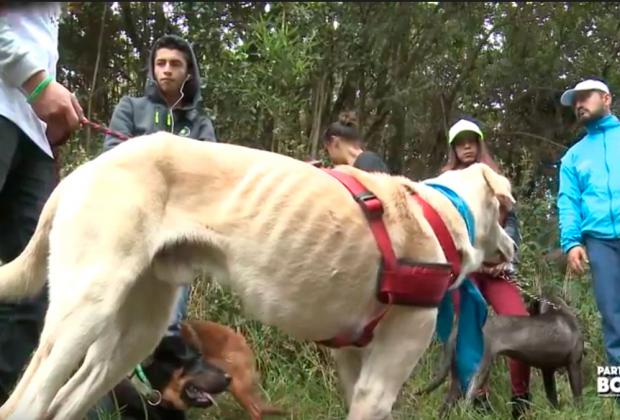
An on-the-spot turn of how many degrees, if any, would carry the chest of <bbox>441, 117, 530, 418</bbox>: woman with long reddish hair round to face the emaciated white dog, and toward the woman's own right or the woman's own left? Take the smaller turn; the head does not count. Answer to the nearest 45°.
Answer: approximately 45° to the woman's own right

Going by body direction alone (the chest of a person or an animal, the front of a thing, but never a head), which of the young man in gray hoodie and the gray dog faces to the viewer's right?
the gray dog

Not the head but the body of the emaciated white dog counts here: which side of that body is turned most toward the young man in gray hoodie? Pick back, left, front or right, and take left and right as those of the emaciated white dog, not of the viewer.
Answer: left

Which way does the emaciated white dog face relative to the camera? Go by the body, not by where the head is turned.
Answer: to the viewer's right

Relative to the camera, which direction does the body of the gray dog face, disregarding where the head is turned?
to the viewer's right

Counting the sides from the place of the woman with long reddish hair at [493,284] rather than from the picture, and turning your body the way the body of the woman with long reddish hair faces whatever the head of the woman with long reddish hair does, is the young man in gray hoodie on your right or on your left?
on your right

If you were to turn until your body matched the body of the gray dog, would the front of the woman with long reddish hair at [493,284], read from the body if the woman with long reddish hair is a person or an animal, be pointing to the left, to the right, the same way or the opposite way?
to the right

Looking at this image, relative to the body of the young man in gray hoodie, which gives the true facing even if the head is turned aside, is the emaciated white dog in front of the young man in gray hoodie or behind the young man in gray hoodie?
in front

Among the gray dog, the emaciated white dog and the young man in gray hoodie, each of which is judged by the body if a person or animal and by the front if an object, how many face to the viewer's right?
2

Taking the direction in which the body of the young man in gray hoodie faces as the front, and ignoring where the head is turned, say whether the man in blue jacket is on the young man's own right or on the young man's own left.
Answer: on the young man's own left
